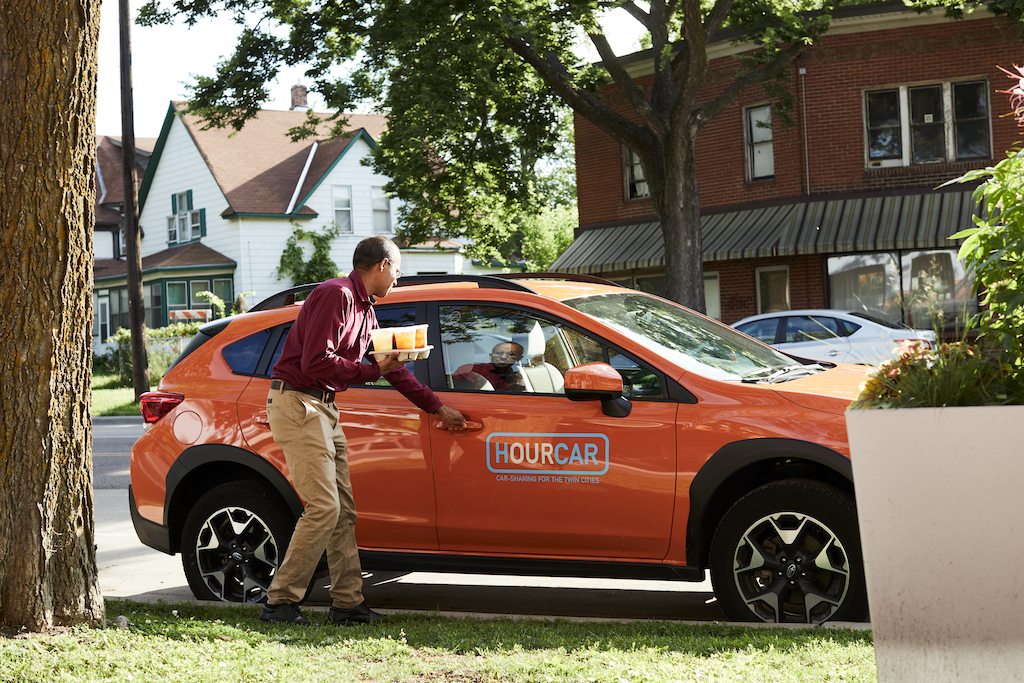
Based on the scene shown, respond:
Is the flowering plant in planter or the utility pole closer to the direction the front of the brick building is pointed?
the flowering plant in planter

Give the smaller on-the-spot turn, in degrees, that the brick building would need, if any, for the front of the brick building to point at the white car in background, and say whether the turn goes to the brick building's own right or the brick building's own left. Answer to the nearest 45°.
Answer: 0° — it already faces it

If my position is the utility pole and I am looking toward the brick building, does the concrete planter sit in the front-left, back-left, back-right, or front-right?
front-right

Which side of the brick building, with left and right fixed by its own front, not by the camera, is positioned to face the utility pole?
right

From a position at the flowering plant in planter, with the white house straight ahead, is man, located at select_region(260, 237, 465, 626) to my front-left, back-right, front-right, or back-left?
front-left

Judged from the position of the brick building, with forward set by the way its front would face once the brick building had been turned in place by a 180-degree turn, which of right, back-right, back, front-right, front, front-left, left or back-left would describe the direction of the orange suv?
back

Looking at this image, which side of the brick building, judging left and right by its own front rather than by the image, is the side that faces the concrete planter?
front

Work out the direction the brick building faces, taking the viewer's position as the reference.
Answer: facing the viewer

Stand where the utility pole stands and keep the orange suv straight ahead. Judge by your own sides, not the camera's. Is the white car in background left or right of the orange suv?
left

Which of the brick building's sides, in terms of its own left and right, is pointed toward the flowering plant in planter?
front

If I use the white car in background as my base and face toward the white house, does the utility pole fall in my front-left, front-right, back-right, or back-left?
front-left

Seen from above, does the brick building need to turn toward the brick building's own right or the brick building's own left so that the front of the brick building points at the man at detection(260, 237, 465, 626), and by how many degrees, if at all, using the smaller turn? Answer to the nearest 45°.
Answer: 0° — it already faces them

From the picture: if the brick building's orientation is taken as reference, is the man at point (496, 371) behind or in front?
in front

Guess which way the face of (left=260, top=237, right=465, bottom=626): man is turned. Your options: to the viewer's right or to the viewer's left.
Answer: to the viewer's right

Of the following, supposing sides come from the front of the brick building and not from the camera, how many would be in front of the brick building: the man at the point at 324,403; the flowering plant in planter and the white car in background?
3

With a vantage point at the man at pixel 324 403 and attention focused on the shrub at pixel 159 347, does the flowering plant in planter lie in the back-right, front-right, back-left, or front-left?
back-right
